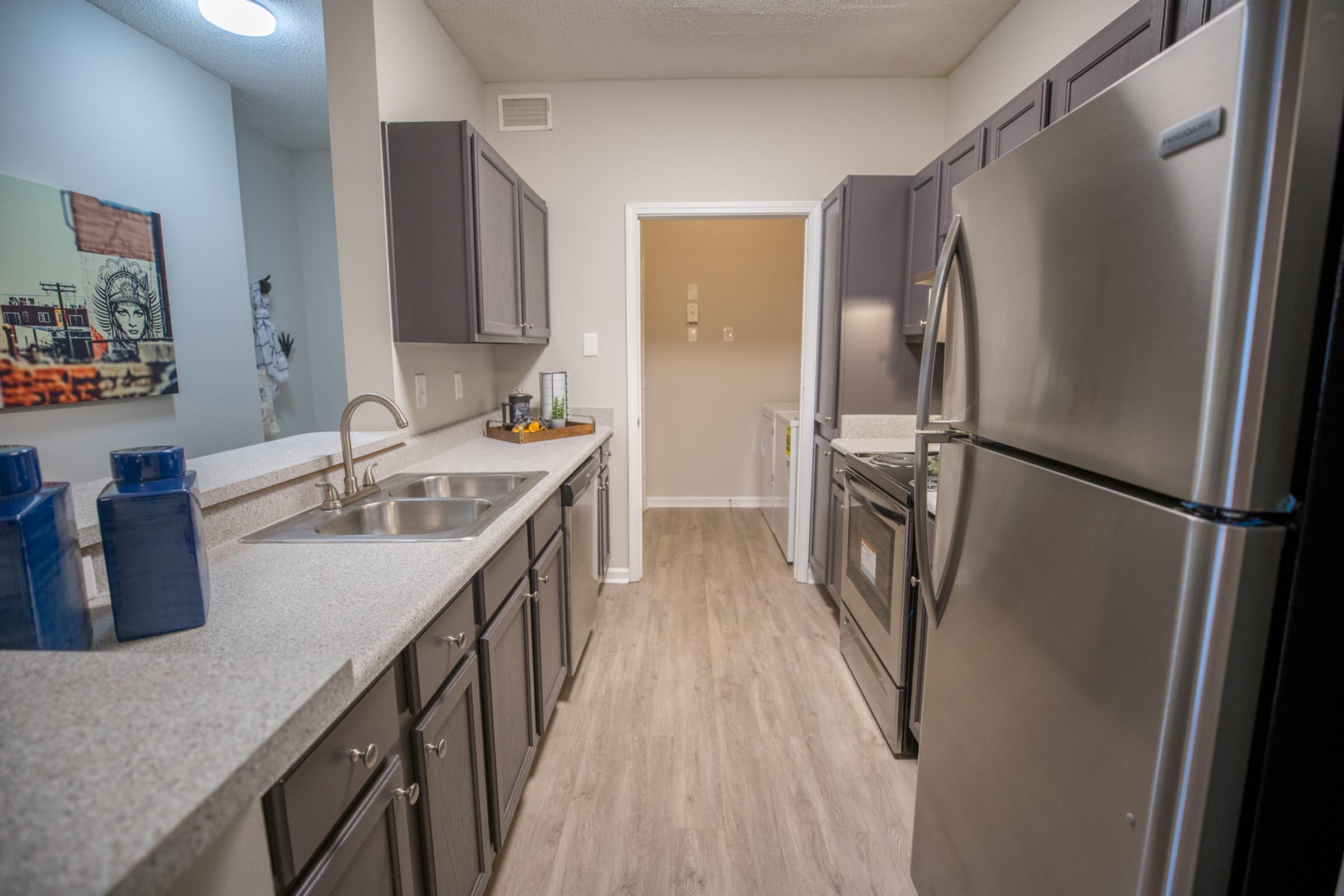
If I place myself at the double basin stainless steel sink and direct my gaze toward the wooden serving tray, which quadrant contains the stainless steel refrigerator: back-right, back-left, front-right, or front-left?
back-right

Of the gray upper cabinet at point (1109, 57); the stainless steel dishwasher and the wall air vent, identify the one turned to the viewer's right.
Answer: the stainless steel dishwasher

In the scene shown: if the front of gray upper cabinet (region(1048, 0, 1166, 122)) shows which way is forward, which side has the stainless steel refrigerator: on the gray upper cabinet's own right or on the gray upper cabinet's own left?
on the gray upper cabinet's own left

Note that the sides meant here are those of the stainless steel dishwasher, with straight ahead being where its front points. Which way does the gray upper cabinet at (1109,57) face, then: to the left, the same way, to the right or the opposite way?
the opposite way

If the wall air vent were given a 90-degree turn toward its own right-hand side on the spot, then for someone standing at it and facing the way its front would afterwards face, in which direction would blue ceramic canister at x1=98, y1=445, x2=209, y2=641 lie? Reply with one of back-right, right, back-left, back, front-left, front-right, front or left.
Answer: left

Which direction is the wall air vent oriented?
toward the camera

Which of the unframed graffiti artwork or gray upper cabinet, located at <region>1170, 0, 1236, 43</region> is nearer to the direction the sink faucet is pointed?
the gray upper cabinet

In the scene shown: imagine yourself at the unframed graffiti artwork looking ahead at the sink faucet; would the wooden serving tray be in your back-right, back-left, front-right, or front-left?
front-left

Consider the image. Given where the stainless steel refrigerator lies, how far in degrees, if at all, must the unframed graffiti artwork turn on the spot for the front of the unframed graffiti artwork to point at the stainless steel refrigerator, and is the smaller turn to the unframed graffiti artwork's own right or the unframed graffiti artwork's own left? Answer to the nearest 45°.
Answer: approximately 45° to the unframed graffiti artwork's own right

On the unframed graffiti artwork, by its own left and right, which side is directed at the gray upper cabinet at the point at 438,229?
front

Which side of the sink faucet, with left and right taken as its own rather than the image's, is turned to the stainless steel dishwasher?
left

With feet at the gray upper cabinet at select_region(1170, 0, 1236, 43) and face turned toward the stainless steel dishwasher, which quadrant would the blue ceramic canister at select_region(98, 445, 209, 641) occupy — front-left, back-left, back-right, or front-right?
front-left

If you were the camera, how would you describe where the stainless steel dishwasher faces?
facing to the right of the viewer

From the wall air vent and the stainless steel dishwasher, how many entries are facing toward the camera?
1

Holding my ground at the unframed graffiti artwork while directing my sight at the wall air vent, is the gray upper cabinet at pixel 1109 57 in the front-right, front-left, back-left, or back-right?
front-right

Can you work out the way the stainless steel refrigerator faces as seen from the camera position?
facing the viewer and to the left of the viewer

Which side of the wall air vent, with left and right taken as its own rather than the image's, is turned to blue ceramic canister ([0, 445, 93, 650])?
front

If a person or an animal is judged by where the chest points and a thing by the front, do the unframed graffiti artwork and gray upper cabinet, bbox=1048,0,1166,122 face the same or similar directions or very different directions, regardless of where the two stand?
very different directions

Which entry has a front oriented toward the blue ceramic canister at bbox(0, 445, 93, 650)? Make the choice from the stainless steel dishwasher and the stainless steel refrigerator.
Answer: the stainless steel refrigerator

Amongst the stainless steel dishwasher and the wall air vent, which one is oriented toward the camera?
the wall air vent

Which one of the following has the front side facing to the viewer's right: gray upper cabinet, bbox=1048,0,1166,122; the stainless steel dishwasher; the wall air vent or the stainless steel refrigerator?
the stainless steel dishwasher
